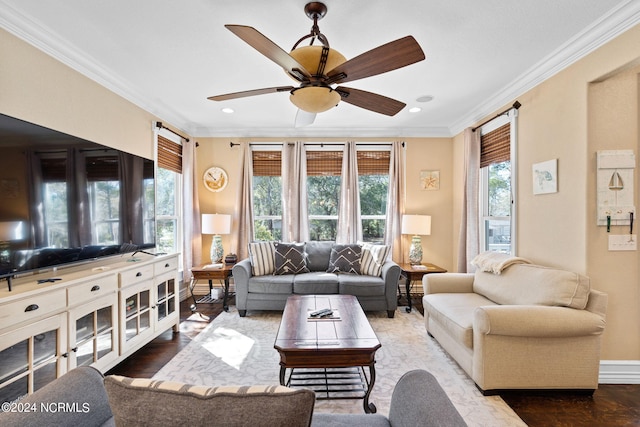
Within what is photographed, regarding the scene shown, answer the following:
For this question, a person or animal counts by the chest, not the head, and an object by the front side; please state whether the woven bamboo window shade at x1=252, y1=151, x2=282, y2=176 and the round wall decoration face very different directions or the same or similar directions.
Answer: same or similar directions

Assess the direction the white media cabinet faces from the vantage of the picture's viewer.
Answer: facing the viewer and to the right of the viewer

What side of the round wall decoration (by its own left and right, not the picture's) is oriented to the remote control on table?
front

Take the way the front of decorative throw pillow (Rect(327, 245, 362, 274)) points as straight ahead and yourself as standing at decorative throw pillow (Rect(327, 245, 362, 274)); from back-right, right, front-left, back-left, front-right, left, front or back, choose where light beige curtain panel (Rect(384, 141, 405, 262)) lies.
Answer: back-left

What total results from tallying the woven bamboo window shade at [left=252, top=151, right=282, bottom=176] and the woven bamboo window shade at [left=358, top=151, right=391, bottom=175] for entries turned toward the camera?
2

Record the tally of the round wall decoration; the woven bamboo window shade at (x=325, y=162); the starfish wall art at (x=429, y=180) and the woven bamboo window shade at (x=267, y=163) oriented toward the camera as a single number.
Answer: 4

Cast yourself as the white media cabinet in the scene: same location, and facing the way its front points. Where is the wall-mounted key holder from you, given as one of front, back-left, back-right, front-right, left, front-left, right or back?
front

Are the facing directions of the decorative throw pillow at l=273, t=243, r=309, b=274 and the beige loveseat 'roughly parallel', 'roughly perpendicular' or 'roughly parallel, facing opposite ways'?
roughly perpendicular

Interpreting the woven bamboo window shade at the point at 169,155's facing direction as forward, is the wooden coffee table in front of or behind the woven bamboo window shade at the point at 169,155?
in front

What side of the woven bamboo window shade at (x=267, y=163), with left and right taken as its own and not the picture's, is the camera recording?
front

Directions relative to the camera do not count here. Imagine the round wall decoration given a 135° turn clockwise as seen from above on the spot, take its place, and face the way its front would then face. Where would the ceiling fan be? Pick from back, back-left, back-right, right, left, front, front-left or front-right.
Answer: back-left

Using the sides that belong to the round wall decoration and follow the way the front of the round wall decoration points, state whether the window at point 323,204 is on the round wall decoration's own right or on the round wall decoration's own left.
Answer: on the round wall decoration's own left

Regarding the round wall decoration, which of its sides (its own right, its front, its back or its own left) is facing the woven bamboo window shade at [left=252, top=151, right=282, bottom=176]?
left

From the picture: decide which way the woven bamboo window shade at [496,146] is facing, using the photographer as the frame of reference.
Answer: facing the viewer and to the left of the viewer

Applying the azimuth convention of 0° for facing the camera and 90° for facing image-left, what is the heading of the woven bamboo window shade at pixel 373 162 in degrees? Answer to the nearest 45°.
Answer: approximately 0°

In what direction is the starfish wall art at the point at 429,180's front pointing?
toward the camera

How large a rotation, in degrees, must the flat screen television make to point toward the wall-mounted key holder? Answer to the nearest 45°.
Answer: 0° — it already faces it

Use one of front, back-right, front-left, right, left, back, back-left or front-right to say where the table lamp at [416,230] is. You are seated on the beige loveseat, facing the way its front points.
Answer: right

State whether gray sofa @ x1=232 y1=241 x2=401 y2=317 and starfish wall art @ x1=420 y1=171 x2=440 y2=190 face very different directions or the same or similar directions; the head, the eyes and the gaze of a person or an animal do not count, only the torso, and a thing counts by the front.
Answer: same or similar directions

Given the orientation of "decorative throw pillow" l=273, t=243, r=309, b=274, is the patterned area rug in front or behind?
in front

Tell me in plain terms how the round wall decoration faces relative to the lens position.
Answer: facing the viewer

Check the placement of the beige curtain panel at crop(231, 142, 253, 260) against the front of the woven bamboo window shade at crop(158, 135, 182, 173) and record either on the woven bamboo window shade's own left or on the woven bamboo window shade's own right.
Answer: on the woven bamboo window shade's own left
